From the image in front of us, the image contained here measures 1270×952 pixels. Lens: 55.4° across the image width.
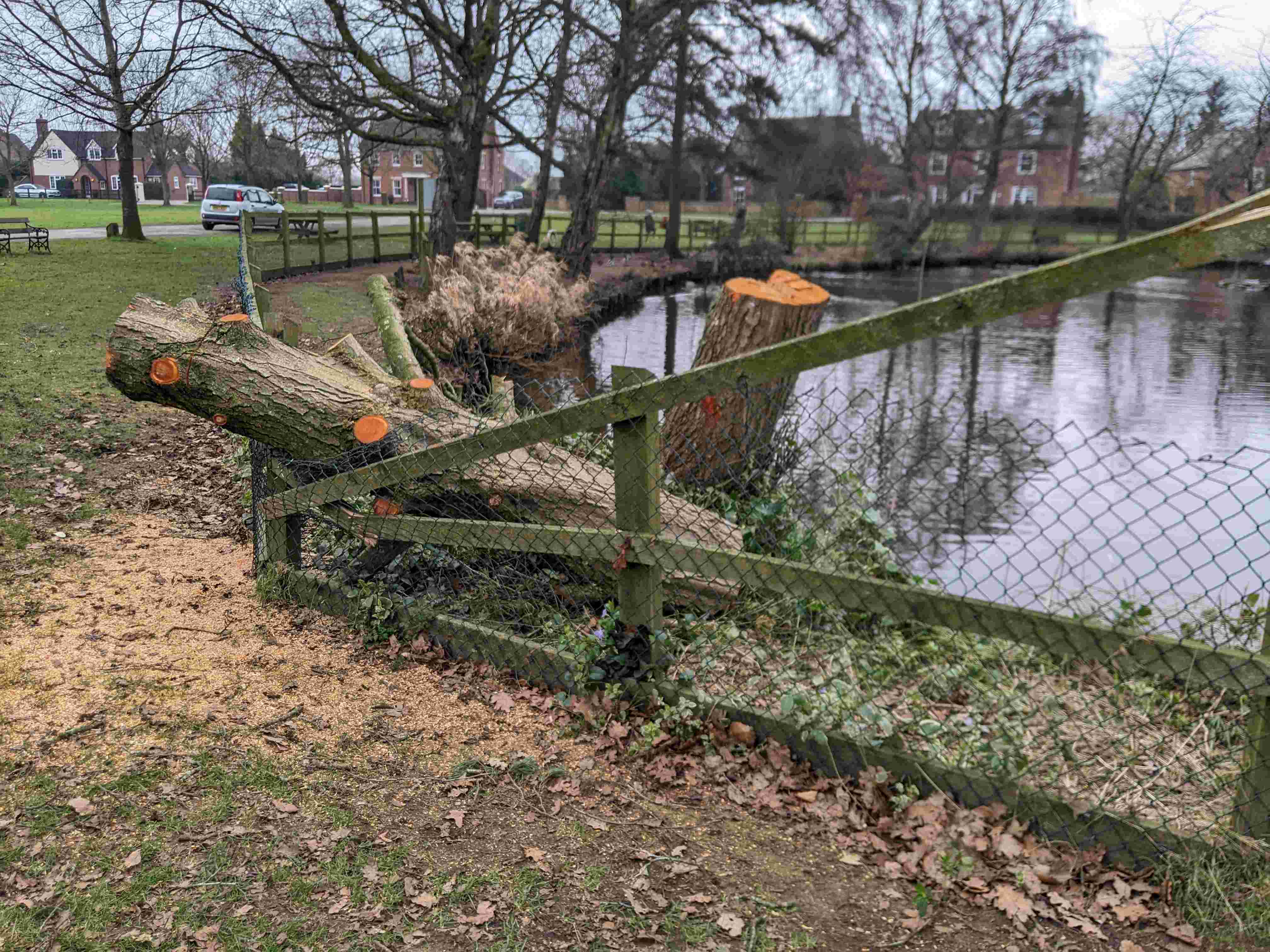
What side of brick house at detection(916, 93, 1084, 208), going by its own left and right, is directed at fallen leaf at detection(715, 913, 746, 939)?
front

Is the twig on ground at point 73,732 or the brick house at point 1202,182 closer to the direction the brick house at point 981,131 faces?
the twig on ground

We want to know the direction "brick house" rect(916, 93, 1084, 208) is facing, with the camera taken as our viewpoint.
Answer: facing the viewer

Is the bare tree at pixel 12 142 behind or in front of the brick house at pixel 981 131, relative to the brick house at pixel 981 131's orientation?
in front

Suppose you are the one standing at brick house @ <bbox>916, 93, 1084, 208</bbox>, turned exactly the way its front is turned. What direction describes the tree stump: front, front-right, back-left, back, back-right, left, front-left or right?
front

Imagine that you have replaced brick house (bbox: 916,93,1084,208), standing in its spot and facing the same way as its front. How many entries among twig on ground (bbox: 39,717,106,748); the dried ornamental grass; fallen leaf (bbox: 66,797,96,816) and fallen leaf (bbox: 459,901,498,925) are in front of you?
4

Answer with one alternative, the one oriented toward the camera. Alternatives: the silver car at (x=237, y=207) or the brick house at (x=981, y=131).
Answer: the brick house

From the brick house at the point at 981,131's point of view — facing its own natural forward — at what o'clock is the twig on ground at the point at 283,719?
The twig on ground is roughly at 12 o'clock from the brick house.

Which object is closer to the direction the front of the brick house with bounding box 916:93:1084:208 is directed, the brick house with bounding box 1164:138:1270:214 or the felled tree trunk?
the felled tree trunk

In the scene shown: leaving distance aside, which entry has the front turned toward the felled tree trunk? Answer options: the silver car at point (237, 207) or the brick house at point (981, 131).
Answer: the brick house

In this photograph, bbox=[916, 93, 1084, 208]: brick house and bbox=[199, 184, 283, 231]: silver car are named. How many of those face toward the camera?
1
